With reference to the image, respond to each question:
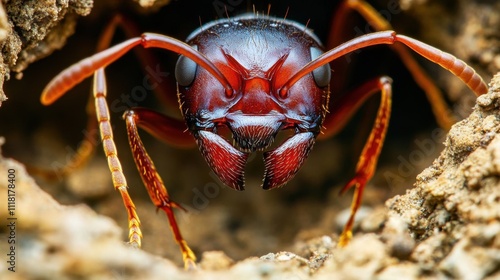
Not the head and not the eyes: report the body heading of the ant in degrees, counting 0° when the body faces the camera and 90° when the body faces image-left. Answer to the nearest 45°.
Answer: approximately 0°

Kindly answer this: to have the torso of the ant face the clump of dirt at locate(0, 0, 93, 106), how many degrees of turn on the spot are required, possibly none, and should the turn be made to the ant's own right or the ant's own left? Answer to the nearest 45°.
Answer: approximately 90° to the ant's own right
